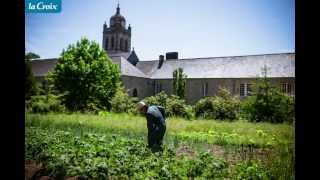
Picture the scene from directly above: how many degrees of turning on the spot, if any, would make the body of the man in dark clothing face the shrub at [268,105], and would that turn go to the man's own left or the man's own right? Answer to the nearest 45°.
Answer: approximately 180°

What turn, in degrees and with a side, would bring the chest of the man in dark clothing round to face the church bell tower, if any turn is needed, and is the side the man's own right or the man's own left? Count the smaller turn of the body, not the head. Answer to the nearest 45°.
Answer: approximately 90° to the man's own right

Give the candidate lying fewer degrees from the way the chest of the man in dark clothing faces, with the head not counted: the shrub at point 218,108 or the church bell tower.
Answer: the church bell tower

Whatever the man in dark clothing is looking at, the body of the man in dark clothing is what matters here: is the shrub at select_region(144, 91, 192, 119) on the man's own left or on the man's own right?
on the man's own right

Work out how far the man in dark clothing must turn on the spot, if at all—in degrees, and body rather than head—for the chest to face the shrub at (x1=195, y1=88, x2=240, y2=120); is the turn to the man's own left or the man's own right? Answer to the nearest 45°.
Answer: approximately 135° to the man's own right

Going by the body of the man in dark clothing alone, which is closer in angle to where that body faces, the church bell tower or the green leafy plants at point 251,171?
the church bell tower

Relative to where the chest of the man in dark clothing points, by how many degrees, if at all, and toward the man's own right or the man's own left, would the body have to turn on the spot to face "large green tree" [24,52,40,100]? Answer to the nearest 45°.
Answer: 0° — they already face it

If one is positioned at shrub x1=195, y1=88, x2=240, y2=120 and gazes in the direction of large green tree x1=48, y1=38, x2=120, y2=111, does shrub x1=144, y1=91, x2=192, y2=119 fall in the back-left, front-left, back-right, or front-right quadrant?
front-left

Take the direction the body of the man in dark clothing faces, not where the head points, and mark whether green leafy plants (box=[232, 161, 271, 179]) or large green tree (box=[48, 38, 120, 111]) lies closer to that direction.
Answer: the large green tree

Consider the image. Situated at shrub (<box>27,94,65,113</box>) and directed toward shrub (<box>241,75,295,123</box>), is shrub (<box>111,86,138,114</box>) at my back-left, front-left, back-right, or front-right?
front-left

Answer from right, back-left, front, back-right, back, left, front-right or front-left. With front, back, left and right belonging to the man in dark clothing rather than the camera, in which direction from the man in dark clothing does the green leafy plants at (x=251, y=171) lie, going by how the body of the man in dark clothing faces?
back-left

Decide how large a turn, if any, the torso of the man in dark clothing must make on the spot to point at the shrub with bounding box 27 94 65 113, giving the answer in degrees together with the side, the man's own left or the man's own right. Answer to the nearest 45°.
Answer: approximately 45° to the man's own right

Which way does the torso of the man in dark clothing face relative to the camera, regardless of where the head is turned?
to the viewer's left
